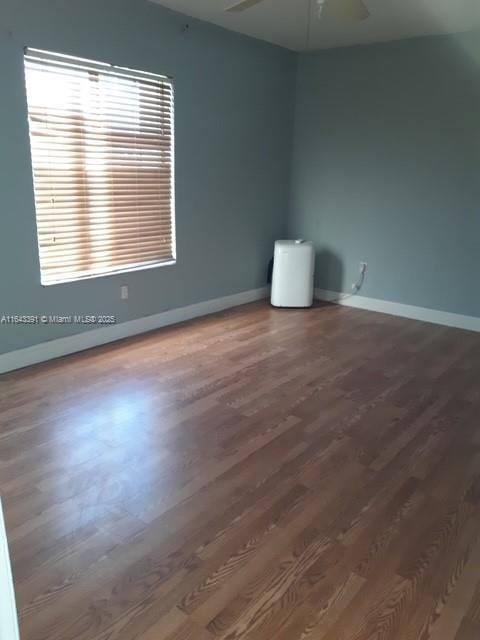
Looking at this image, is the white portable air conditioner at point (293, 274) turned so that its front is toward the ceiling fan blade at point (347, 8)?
yes

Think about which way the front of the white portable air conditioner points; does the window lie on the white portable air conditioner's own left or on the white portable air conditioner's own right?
on the white portable air conditioner's own right

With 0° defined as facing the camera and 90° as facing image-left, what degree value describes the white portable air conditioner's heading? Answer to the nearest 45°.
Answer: approximately 0°

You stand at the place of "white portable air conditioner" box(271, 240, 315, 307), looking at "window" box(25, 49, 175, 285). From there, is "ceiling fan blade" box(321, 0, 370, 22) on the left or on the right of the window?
left

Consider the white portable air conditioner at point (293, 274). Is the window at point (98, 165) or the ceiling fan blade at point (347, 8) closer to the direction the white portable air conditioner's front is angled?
the ceiling fan blade
